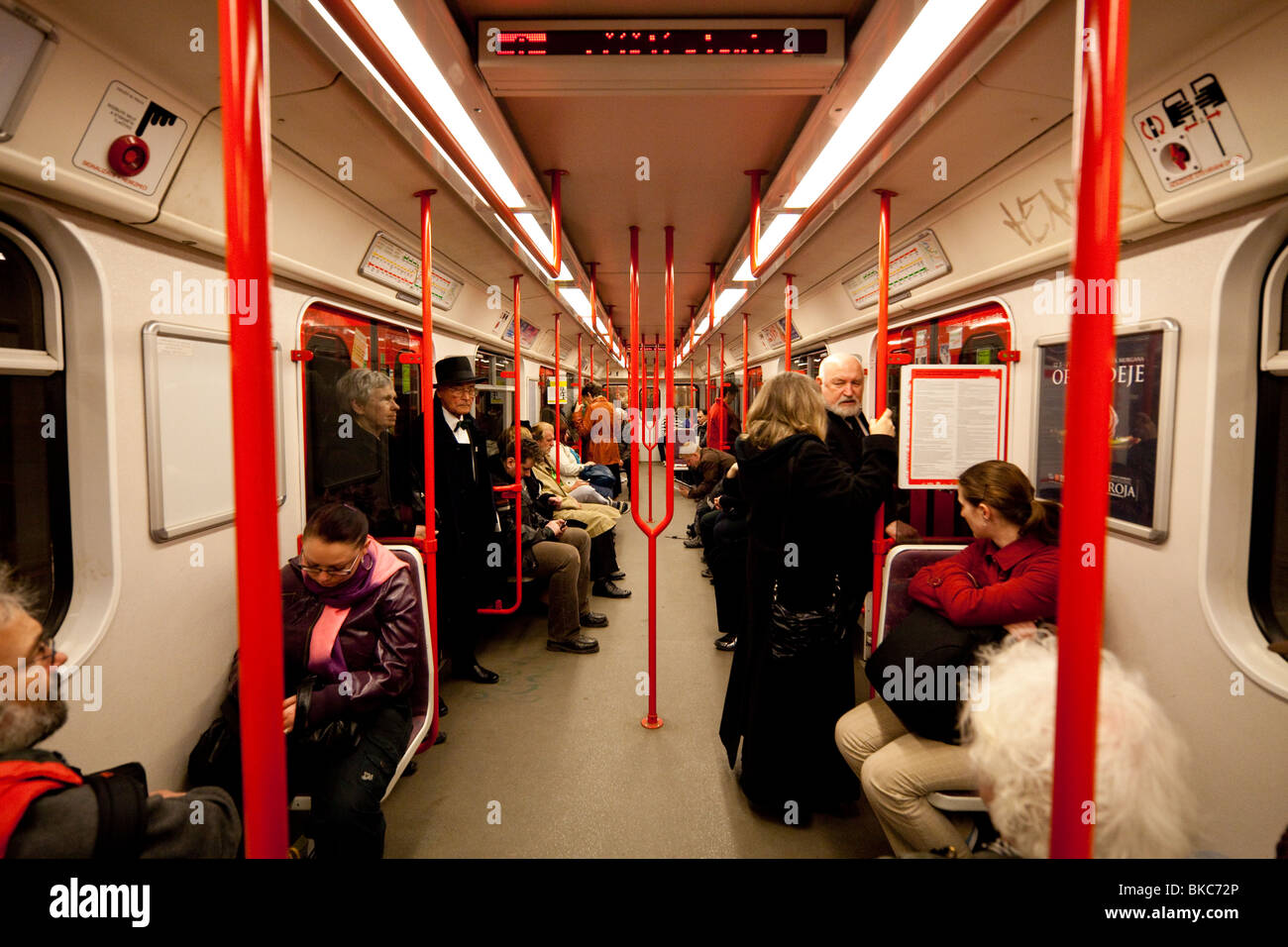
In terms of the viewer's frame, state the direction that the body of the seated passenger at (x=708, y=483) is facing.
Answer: to the viewer's left

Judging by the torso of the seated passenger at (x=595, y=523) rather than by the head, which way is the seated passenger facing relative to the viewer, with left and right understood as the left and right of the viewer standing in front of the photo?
facing to the right of the viewer

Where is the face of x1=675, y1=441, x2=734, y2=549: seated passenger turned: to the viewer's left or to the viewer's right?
to the viewer's left

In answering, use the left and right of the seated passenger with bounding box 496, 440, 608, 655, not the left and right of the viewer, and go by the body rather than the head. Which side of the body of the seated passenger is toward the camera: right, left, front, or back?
right

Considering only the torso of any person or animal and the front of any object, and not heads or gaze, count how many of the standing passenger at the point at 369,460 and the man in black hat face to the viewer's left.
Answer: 0

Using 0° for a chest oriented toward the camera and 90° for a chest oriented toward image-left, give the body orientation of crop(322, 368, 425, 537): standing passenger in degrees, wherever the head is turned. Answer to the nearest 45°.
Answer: approximately 270°

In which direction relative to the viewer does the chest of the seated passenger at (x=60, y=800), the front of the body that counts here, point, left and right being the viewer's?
facing to the right of the viewer

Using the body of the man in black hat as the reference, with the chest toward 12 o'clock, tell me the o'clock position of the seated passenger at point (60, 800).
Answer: The seated passenger is roughly at 2 o'clock from the man in black hat.

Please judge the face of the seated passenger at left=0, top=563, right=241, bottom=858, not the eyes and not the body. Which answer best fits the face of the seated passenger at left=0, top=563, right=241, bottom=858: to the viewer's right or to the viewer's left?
to the viewer's right
